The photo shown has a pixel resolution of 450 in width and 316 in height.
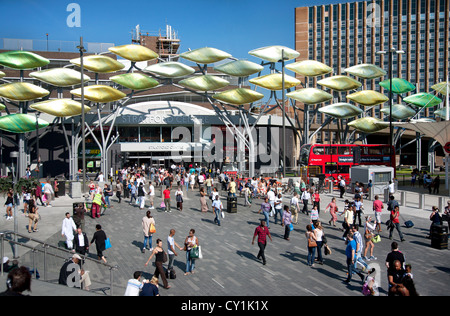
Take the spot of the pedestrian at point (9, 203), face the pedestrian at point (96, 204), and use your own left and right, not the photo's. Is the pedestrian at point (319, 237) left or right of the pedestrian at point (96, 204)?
right

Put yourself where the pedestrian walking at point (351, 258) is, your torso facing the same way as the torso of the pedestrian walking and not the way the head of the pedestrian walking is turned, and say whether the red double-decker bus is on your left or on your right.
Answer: on your right

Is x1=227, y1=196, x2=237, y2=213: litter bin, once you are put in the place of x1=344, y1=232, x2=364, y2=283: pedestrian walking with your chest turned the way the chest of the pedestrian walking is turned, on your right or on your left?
on your right
